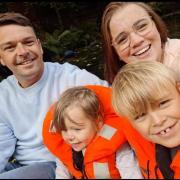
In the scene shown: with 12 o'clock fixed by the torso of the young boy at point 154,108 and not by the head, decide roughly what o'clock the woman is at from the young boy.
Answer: The woman is roughly at 6 o'clock from the young boy.

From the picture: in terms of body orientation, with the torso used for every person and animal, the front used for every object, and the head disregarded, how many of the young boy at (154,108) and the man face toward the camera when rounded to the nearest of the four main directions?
2

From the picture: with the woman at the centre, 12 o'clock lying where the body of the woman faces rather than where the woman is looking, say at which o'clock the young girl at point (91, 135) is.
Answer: The young girl is roughly at 1 o'clock from the woman.

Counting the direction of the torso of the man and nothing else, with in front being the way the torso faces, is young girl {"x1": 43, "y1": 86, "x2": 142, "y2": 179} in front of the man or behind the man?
in front

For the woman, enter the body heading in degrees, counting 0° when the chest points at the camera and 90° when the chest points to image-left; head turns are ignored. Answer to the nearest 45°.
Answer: approximately 0°

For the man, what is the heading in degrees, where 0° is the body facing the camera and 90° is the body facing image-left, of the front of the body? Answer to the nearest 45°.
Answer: approximately 0°

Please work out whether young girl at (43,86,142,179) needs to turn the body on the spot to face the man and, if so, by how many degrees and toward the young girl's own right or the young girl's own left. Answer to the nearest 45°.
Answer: approximately 90° to the young girl's own right
